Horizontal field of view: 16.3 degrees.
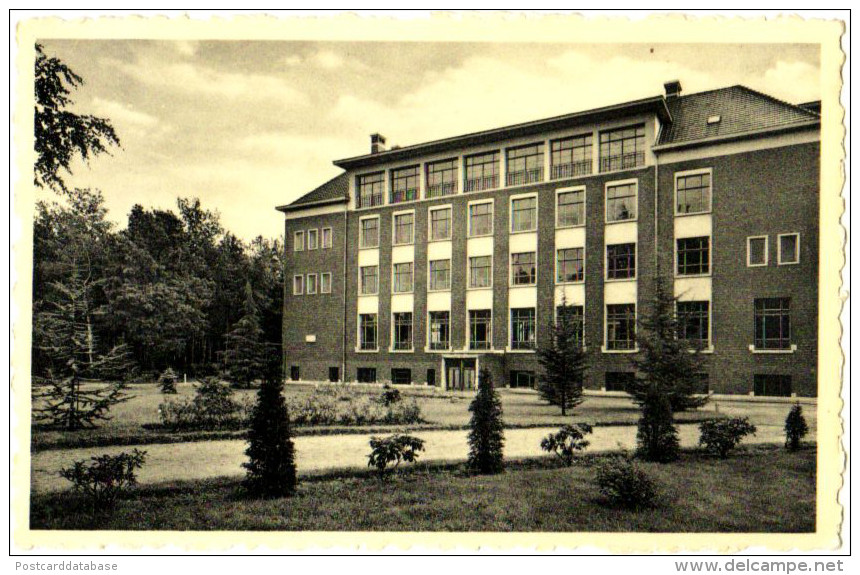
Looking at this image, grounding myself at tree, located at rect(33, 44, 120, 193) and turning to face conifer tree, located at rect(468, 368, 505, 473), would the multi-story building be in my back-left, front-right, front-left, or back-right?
front-left

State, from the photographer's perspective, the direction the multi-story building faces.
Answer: facing the viewer and to the left of the viewer

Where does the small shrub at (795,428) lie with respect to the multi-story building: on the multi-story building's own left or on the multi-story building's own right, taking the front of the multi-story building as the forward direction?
on the multi-story building's own left

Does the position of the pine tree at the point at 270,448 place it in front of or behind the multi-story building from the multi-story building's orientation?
in front

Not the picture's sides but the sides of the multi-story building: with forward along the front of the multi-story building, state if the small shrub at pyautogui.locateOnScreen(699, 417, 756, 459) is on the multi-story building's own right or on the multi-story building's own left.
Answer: on the multi-story building's own left

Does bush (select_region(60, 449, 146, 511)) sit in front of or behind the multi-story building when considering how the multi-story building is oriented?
in front

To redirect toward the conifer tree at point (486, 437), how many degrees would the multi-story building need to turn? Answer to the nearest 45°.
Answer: approximately 45° to its left

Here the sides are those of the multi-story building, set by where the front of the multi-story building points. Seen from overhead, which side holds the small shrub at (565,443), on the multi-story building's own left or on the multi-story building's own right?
on the multi-story building's own left

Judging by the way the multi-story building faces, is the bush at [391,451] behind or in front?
in front
